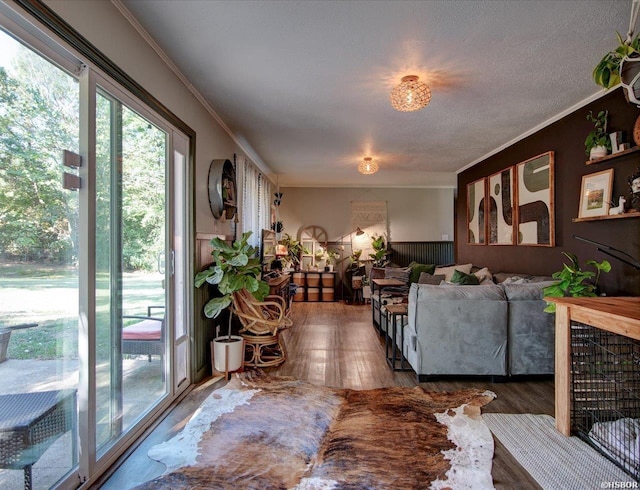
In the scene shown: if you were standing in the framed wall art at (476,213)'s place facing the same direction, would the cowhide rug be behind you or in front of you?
in front

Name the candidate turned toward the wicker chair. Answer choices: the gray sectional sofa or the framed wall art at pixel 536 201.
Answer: the framed wall art

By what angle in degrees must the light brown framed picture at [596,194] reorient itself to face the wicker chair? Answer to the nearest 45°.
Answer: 0° — it already faces it

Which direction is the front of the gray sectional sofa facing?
away from the camera

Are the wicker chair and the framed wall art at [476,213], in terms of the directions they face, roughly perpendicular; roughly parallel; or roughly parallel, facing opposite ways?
roughly parallel, facing opposite ways

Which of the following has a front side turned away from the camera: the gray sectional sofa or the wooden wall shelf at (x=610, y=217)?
the gray sectional sofa

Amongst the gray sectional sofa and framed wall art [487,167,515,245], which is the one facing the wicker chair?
the framed wall art

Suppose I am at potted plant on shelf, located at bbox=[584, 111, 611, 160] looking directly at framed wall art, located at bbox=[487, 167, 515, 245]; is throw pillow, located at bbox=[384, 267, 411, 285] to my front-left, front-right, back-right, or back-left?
front-left

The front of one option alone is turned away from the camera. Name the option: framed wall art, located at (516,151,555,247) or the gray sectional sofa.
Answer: the gray sectional sofa

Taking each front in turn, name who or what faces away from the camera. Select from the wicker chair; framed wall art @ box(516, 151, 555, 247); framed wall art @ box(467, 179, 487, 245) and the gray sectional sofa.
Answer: the gray sectional sofa

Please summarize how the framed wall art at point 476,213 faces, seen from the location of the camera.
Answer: facing the viewer and to the left of the viewer

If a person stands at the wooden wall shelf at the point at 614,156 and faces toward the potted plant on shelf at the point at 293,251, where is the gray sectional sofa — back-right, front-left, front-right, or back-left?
front-left

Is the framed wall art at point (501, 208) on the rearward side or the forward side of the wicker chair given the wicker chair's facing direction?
on the forward side

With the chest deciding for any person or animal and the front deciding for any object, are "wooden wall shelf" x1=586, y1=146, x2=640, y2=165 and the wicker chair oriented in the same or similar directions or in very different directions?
very different directions

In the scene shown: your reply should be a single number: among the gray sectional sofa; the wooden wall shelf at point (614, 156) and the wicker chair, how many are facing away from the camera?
1
